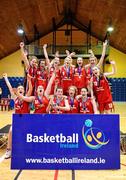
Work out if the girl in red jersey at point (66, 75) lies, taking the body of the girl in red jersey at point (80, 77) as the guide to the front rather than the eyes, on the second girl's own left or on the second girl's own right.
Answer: on the second girl's own right

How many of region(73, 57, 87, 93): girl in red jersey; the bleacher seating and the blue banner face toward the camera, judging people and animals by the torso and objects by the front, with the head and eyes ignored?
3

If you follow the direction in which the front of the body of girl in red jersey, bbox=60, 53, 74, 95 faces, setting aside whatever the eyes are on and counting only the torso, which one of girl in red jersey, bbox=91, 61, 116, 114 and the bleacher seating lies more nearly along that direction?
the girl in red jersey

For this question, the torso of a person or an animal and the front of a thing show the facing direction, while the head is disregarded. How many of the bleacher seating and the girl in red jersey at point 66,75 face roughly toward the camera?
2

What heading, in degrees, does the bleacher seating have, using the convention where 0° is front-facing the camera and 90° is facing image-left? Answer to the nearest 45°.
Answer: approximately 0°

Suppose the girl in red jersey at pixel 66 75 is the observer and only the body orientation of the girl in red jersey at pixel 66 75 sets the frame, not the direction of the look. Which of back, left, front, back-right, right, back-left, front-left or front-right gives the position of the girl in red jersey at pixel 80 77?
left

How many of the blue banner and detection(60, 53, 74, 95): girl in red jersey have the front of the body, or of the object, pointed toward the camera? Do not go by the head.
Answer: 2
